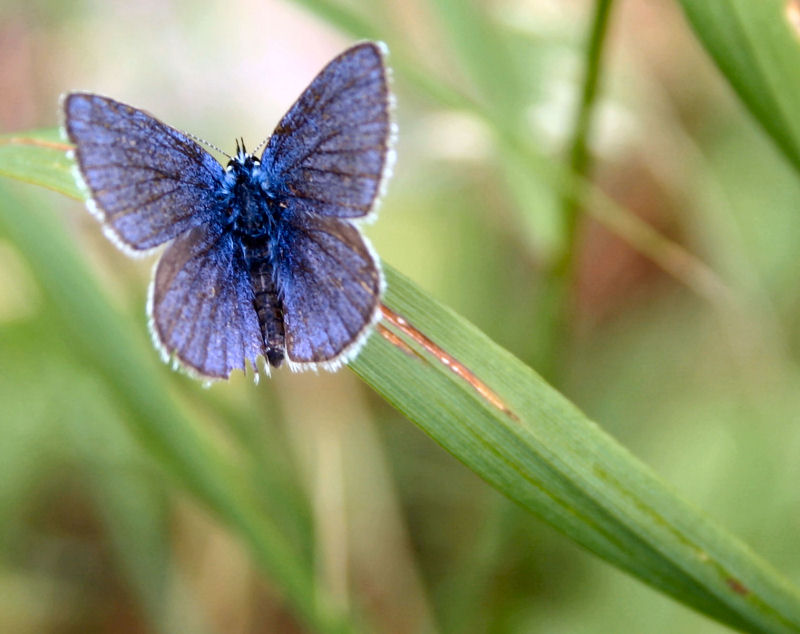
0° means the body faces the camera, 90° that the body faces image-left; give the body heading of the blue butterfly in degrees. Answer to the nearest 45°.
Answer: approximately 180°
